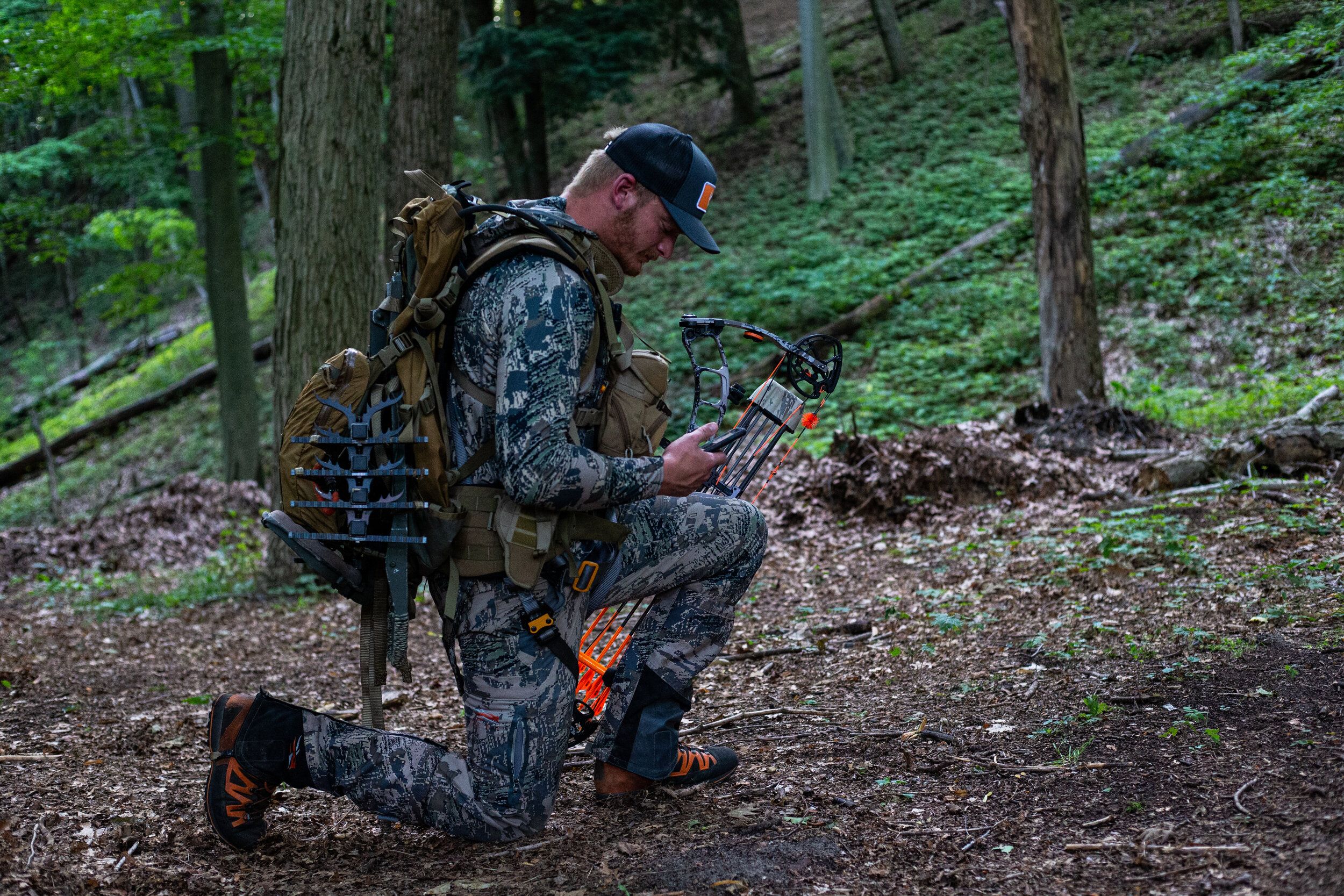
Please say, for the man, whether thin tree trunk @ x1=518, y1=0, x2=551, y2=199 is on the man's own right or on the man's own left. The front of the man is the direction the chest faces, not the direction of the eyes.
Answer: on the man's own left

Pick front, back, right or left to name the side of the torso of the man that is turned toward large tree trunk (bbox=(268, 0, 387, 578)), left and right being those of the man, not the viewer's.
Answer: left

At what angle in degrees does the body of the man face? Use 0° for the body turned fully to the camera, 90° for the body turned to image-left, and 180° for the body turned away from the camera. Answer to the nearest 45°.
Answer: approximately 270°

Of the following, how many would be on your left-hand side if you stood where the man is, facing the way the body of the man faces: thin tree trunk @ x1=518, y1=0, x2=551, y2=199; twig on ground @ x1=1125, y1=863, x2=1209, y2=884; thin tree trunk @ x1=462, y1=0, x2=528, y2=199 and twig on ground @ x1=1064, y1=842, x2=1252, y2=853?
2

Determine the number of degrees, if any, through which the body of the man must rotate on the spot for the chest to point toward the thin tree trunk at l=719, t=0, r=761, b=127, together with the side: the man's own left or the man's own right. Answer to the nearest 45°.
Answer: approximately 90° to the man's own left

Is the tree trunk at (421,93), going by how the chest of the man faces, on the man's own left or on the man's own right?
on the man's own left

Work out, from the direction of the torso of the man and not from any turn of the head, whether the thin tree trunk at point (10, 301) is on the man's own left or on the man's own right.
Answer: on the man's own left

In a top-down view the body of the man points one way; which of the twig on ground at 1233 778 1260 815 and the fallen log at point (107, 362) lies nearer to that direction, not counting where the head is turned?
the twig on ground

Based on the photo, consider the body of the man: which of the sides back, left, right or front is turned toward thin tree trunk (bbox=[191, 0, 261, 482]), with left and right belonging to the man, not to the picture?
left
